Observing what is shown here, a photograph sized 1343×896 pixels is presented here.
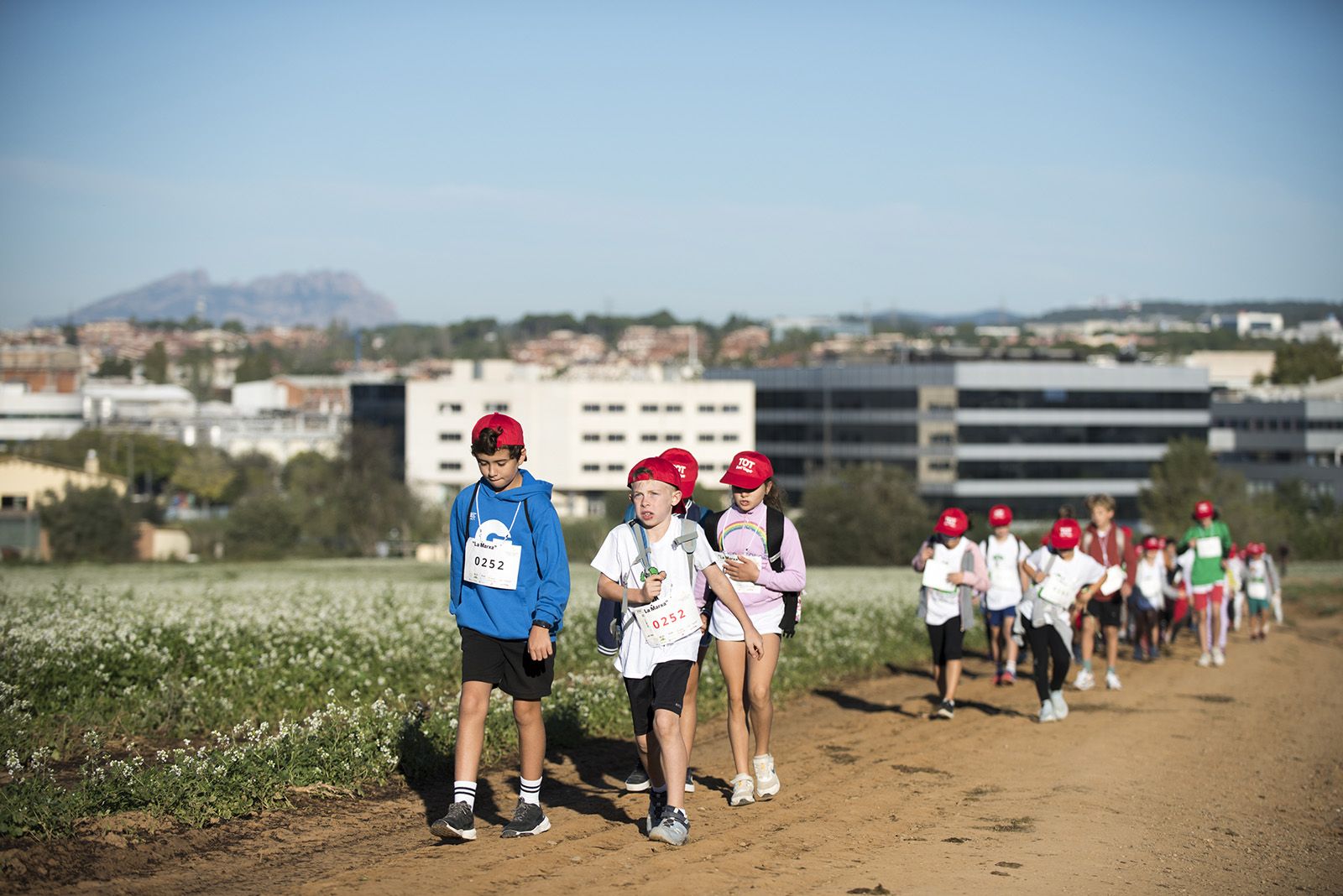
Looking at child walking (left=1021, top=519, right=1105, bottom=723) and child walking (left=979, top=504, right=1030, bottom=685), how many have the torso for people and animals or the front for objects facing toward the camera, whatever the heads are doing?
2

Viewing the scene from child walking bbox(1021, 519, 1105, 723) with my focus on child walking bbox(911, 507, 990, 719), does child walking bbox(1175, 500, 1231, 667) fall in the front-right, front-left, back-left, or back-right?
back-right

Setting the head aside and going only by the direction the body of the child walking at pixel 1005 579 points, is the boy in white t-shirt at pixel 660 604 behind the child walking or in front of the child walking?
in front

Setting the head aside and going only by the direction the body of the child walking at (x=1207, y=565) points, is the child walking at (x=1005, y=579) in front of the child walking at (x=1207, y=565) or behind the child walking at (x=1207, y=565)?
in front

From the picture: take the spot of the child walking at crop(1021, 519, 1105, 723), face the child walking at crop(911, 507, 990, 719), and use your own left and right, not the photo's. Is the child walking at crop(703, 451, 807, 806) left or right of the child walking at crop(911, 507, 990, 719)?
left

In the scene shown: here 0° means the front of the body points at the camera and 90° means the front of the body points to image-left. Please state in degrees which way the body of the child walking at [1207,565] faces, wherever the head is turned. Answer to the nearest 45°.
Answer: approximately 0°
